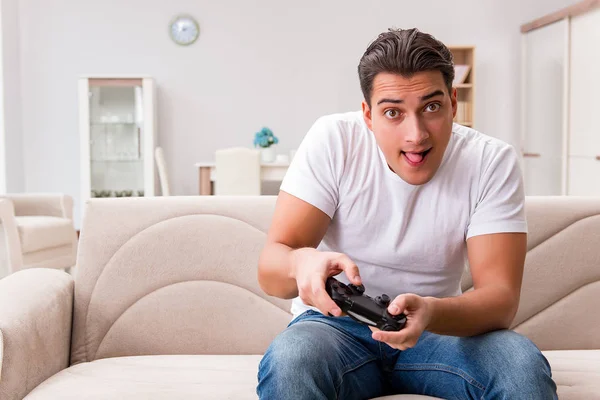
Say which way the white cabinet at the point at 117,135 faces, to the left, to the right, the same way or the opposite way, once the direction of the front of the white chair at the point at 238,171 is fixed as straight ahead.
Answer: the opposite way

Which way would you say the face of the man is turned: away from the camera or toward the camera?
toward the camera

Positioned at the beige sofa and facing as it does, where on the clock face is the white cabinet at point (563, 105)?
The white cabinet is roughly at 7 o'clock from the beige sofa.

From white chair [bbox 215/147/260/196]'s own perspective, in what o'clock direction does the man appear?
The man is roughly at 6 o'clock from the white chair.

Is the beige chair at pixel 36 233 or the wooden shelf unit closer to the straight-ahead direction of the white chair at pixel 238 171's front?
the wooden shelf unit

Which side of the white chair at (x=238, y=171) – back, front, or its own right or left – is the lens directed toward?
back

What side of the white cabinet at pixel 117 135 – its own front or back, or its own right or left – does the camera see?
front

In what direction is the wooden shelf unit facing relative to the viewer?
toward the camera

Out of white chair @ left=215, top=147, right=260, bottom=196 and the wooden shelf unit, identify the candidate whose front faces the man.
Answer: the wooden shelf unit

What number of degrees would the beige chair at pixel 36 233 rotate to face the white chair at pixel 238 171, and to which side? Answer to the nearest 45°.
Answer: approximately 45° to its left

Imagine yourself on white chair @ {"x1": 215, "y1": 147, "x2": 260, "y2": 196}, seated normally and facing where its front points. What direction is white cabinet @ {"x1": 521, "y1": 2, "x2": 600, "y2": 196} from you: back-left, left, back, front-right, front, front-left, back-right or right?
right

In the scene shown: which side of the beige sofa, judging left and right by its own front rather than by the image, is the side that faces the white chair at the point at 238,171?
back

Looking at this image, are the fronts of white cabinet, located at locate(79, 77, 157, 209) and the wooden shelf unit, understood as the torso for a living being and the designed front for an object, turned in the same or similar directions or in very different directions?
same or similar directions

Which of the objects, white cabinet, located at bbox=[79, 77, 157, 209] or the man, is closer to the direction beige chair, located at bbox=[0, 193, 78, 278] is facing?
the man

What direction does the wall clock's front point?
toward the camera

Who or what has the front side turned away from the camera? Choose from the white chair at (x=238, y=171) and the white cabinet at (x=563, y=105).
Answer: the white chair

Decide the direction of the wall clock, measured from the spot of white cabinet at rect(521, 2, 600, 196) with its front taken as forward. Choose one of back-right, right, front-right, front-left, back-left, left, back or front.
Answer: front-right

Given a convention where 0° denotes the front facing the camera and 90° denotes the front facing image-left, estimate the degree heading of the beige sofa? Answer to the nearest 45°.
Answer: approximately 0°

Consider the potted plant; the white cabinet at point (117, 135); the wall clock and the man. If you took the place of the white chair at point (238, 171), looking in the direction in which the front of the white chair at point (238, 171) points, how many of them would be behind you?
1
